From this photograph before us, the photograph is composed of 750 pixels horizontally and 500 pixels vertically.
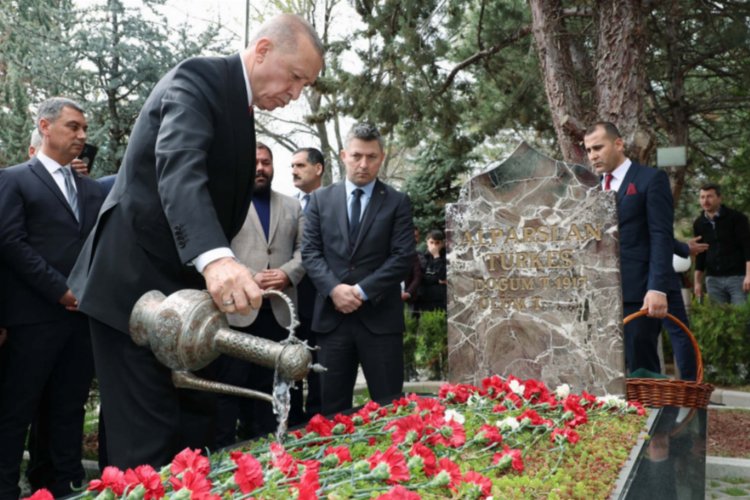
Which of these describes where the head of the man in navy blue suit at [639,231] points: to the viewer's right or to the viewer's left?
to the viewer's left

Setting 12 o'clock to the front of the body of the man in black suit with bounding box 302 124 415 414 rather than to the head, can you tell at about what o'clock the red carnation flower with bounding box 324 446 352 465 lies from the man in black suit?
The red carnation flower is roughly at 12 o'clock from the man in black suit.

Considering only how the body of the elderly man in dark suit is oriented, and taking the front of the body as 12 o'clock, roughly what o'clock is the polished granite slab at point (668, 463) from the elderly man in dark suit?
The polished granite slab is roughly at 12 o'clock from the elderly man in dark suit.

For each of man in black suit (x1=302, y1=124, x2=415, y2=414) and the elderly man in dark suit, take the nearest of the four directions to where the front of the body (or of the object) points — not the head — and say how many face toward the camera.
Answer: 1

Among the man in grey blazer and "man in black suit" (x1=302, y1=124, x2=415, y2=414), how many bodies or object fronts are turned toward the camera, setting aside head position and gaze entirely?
2

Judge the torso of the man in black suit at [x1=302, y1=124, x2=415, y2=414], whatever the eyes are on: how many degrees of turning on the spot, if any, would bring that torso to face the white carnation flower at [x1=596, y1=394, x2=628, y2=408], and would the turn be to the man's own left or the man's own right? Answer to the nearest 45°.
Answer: approximately 45° to the man's own left

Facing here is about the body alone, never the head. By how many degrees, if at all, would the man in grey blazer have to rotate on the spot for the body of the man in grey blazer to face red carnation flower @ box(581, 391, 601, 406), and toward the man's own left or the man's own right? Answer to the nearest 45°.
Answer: approximately 45° to the man's own left

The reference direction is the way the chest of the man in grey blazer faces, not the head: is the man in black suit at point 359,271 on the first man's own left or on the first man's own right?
on the first man's own left
